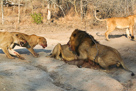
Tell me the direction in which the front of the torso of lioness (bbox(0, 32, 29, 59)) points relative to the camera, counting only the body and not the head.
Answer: to the viewer's right

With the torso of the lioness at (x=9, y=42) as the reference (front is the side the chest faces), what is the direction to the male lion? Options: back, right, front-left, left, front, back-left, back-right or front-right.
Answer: front-right

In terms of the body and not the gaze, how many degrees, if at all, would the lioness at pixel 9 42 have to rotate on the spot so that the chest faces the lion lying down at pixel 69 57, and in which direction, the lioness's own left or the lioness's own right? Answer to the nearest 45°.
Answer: approximately 45° to the lioness's own right
